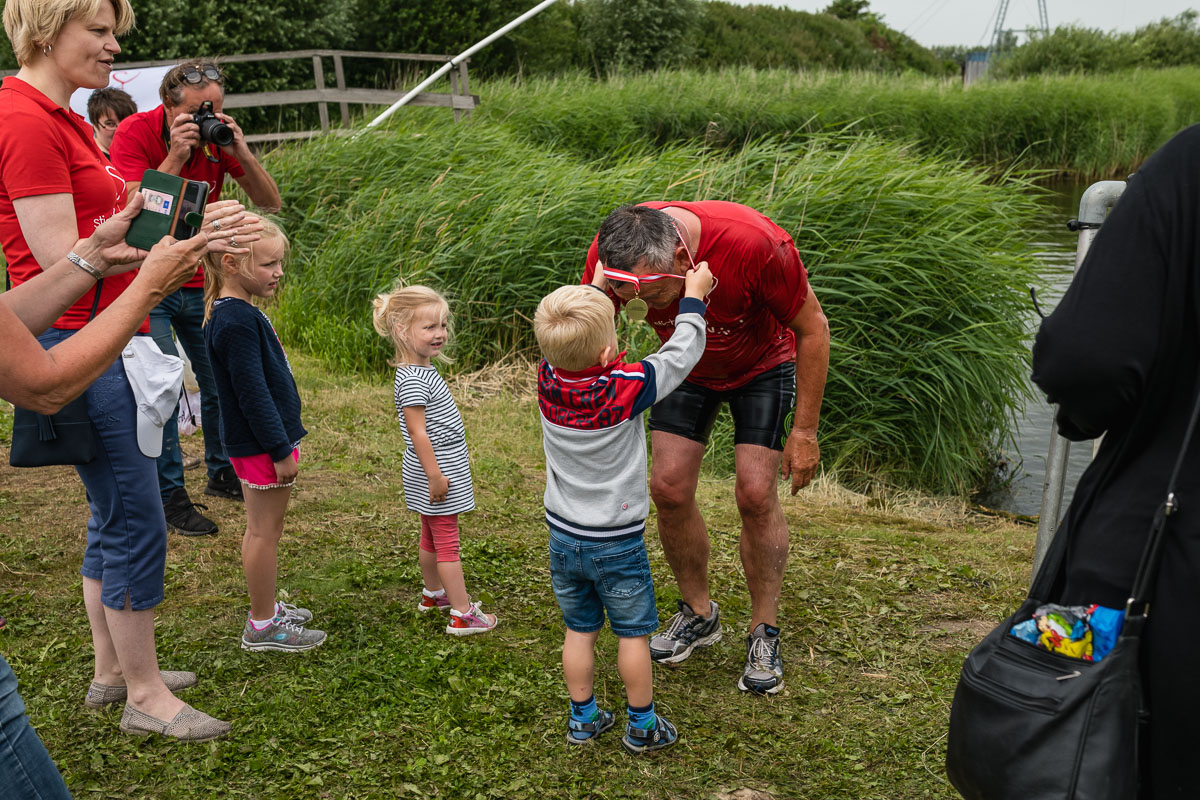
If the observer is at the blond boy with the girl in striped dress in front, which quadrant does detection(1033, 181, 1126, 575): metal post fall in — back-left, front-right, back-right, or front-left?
back-right

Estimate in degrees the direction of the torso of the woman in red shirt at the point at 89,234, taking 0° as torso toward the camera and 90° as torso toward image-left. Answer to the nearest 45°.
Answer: approximately 270°

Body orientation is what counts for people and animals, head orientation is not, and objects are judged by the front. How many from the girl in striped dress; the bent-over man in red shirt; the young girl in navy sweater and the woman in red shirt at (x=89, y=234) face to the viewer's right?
3

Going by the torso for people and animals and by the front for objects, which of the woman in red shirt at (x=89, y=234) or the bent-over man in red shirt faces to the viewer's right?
the woman in red shirt

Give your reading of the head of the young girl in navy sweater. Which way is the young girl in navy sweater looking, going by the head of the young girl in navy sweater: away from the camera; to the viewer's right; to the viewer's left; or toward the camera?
to the viewer's right

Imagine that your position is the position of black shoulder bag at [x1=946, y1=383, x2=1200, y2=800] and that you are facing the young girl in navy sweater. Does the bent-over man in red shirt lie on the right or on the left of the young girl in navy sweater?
right

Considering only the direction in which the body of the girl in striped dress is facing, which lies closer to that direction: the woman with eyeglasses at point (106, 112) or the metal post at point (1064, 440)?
the metal post

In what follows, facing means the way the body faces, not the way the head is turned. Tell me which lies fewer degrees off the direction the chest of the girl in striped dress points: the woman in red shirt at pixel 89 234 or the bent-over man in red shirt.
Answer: the bent-over man in red shirt

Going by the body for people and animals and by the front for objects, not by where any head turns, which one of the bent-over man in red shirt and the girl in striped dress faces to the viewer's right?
the girl in striped dress
